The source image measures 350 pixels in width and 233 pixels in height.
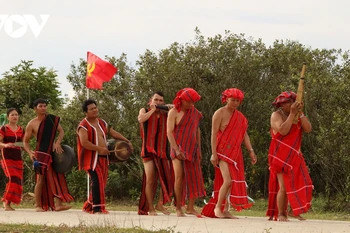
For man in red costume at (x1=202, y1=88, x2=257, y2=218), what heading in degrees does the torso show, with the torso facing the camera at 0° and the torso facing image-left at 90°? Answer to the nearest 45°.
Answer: approximately 315°

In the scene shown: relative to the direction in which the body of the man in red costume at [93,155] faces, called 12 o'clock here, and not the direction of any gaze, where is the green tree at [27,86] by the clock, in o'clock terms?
The green tree is roughly at 7 o'clock from the man in red costume.

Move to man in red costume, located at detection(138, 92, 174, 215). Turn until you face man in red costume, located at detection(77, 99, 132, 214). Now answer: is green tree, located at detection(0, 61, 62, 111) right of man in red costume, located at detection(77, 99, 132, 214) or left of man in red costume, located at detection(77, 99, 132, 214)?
right
